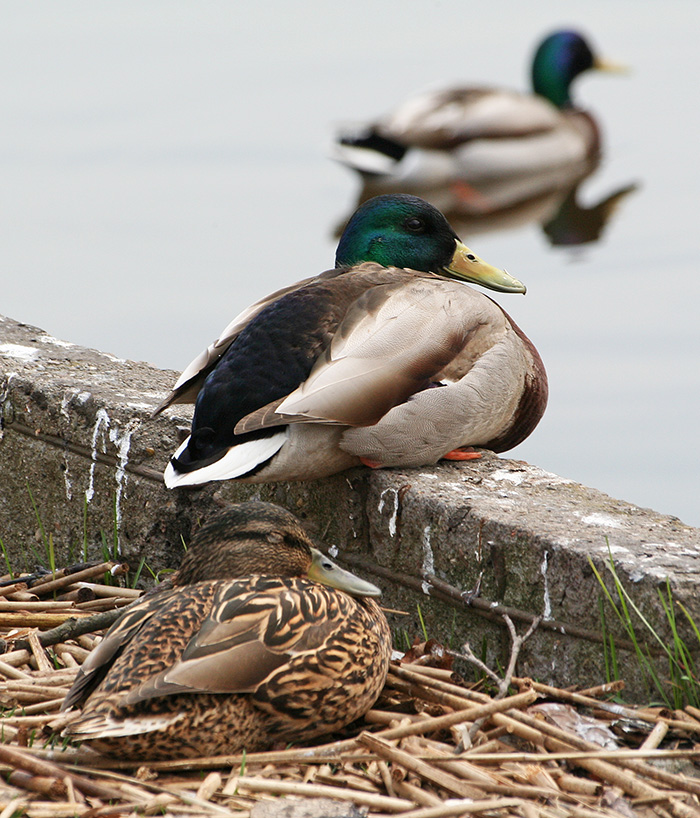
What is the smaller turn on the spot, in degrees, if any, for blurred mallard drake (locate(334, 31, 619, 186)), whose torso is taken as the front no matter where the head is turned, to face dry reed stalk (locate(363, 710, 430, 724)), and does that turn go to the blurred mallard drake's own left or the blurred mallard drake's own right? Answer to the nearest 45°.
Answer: approximately 90° to the blurred mallard drake's own right

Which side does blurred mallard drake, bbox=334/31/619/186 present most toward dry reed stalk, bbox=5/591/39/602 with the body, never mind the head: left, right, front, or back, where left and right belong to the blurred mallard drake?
right

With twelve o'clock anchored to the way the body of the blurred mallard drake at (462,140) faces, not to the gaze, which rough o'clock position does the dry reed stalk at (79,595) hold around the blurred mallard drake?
The dry reed stalk is roughly at 3 o'clock from the blurred mallard drake.

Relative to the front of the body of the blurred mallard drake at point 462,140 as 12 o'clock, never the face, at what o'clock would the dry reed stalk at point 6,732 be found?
The dry reed stalk is roughly at 3 o'clock from the blurred mallard drake.

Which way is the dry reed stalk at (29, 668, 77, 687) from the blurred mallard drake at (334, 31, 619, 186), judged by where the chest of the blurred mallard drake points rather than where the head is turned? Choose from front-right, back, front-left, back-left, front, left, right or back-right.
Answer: right

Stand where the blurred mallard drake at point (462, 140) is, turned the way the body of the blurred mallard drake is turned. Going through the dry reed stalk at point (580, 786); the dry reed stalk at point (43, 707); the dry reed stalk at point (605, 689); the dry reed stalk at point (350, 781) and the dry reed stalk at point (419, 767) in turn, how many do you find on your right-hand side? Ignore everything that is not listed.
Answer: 5

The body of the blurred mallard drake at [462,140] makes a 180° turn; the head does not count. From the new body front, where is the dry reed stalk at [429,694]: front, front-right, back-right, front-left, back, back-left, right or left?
left

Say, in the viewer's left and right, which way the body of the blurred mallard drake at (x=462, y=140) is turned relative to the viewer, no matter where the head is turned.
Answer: facing to the right of the viewer

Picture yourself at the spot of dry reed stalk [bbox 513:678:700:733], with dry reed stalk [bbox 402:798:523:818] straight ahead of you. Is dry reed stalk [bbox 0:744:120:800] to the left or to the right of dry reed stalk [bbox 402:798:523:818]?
right

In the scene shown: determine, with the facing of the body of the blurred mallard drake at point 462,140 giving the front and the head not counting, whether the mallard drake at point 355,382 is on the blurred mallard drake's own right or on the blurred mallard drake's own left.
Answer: on the blurred mallard drake's own right

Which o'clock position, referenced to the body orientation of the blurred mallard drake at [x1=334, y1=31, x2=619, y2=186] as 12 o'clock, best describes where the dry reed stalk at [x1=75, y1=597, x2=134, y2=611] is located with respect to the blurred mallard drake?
The dry reed stalk is roughly at 3 o'clock from the blurred mallard drake.

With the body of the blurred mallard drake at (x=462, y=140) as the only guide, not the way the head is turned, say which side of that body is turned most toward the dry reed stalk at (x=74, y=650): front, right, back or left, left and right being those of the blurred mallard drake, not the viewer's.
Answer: right

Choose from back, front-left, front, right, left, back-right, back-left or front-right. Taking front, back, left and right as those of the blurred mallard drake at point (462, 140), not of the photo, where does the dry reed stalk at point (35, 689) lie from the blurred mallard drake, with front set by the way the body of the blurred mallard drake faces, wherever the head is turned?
right

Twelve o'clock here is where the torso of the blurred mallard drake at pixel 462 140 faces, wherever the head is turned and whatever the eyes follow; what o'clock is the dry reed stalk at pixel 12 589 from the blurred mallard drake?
The dry reed stalk is roughly at 3 o'clock from the blurred mallard drake.

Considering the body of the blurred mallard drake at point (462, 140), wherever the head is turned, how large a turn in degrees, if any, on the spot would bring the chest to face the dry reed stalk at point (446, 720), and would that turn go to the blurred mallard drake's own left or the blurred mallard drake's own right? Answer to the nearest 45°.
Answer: approximately 90° to the blurred mallard drake's own right
